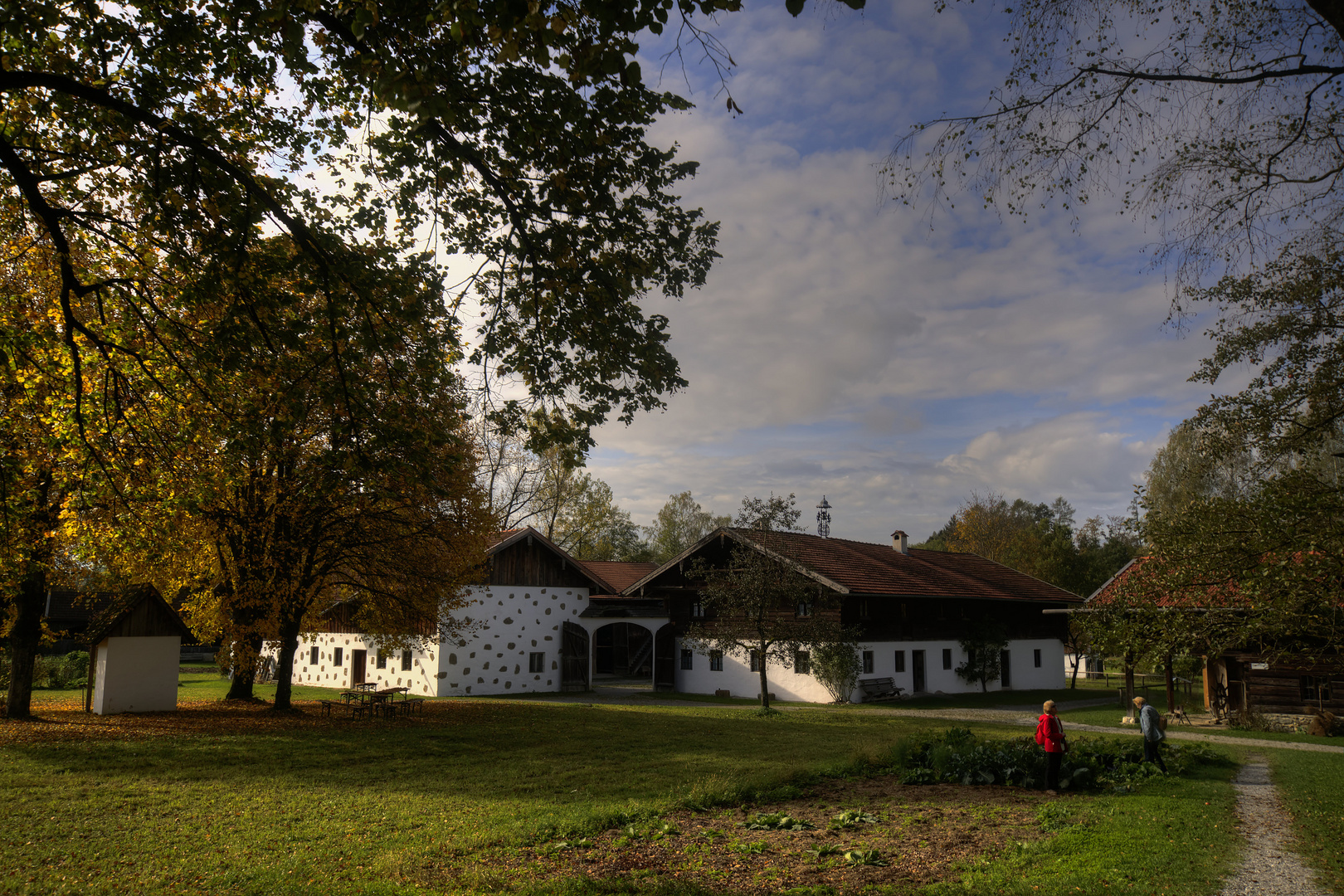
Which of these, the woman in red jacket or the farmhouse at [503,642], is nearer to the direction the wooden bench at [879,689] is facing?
the woman in red jacket

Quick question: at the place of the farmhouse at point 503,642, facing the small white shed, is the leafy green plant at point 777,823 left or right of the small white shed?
left

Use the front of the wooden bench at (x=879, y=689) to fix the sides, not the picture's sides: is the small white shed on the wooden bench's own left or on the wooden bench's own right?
on the wooden bench's own right

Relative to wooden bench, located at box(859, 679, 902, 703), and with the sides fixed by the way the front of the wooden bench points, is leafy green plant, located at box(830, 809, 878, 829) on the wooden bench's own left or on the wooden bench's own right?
on the wooden bench's own right

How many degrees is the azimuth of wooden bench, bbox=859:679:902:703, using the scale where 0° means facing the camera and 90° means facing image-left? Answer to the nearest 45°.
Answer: approximately 315°

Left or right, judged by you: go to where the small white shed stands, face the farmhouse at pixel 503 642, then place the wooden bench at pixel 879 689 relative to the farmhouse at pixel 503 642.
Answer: right

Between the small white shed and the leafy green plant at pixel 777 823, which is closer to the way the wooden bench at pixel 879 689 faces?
the leafy green plant
